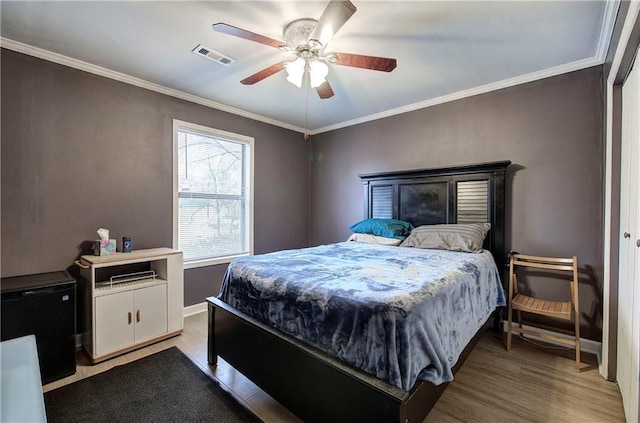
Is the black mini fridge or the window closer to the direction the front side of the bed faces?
the black mini fridge

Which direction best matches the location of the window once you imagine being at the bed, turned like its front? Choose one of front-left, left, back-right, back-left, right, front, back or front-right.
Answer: right

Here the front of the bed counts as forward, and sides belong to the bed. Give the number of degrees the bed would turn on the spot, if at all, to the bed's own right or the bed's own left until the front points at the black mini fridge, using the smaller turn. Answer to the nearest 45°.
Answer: approximately 45° to the bed's own right
